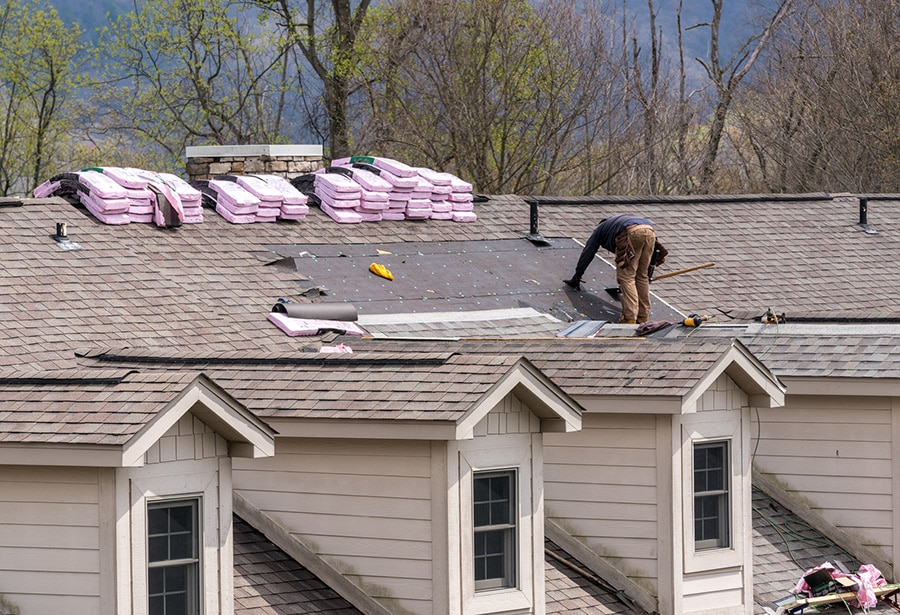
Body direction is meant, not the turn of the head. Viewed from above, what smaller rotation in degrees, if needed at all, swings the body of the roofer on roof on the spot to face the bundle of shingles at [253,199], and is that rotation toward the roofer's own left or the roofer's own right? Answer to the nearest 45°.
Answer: approximately 45° to the roofer's own left

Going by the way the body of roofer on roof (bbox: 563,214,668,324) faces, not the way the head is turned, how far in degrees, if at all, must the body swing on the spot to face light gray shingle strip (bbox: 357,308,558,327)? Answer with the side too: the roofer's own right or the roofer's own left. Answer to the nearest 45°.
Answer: approximately 90° to the roofer's own left

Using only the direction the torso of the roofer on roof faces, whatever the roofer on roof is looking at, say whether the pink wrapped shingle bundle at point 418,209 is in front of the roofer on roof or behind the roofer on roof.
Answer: in front

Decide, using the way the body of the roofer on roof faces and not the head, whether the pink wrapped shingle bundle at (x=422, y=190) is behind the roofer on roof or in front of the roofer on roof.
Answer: in front

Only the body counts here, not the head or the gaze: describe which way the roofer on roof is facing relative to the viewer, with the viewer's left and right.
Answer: facing away from the viewer and to the left of the viewer
